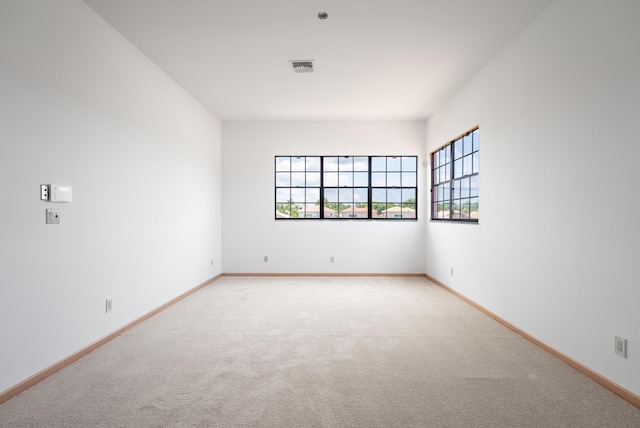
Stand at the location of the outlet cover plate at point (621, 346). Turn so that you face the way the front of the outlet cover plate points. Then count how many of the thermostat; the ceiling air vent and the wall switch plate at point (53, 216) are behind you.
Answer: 0

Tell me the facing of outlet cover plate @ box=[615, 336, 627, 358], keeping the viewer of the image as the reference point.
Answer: facing the viewer and to the left of the viewer

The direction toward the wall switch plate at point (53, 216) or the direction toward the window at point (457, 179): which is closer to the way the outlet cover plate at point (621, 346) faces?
the wall switch plate

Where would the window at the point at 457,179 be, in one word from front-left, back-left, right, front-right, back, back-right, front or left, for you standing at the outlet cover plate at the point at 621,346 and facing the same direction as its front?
right

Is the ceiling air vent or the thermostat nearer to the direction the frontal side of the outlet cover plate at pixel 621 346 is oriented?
the thermostat

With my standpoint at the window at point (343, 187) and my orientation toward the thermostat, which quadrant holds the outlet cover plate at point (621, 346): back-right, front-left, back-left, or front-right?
front-left

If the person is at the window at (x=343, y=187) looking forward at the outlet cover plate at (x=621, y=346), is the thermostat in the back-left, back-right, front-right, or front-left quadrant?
front-right

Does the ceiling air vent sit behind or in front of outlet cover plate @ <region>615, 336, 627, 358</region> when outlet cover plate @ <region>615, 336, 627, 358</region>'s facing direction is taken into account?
in front

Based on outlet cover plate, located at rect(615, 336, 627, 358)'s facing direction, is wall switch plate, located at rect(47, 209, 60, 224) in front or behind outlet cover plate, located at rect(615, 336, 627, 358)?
in front

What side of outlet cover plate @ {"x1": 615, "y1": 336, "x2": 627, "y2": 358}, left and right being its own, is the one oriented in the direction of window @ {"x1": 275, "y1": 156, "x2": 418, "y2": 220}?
right

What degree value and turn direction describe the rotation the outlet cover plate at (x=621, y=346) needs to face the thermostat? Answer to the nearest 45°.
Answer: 0° — it already faces it
